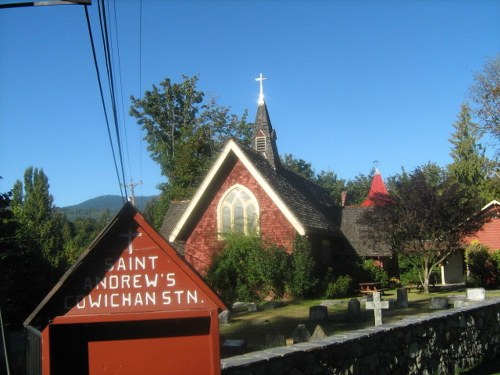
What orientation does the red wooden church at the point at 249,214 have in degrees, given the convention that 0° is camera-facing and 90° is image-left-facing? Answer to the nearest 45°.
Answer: approximately 45°

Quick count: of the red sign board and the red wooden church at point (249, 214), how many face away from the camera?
0

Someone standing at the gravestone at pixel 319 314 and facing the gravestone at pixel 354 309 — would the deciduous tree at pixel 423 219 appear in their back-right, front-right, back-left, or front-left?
front-left

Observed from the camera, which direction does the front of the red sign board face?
facing the viewer

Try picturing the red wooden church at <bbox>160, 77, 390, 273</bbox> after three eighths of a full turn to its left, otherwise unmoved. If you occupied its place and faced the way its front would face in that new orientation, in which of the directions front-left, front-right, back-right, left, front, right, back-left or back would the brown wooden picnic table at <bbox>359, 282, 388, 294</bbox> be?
front

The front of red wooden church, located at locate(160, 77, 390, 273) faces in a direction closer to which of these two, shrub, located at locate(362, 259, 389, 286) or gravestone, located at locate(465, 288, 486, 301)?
the gravestone

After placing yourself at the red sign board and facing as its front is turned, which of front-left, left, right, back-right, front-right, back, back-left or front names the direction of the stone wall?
back-left

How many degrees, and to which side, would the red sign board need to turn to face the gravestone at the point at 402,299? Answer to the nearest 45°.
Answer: approximately 135° to its left

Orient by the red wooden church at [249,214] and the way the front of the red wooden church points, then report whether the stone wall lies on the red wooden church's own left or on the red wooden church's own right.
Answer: on the red wooden church's own left

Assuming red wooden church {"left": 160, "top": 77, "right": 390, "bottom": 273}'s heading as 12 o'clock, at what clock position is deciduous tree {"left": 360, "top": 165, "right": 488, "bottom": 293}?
The deciduous tree is roughly at 8 o'clock from the red wooden church.
